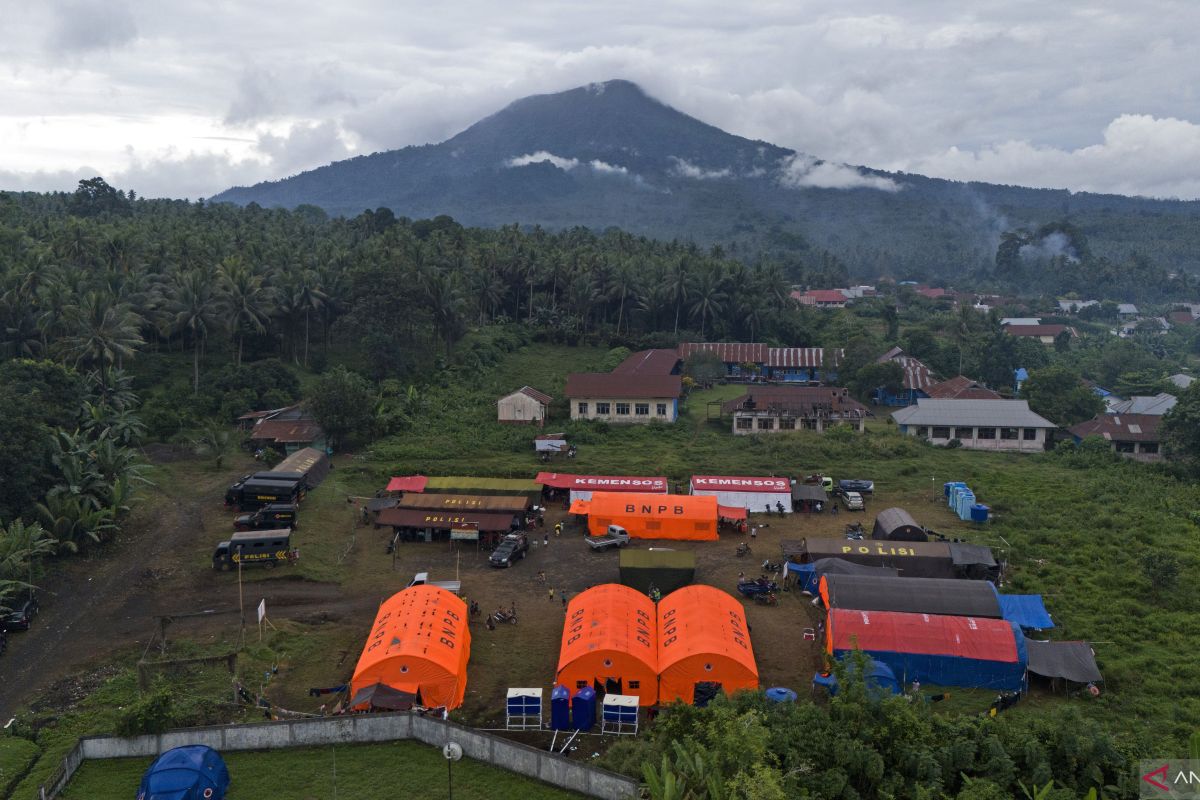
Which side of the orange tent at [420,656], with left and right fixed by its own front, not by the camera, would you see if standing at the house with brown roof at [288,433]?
back

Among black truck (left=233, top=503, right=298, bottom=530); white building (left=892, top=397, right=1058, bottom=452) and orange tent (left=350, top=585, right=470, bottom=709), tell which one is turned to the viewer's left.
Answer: the black truck

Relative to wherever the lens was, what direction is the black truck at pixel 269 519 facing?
facing to the left of the viewer

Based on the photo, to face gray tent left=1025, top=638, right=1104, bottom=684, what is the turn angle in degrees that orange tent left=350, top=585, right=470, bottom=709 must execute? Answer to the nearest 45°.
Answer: approximately 90° to its left

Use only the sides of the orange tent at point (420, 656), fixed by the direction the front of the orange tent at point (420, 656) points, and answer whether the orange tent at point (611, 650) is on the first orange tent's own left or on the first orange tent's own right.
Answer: on the first orange tent's own left

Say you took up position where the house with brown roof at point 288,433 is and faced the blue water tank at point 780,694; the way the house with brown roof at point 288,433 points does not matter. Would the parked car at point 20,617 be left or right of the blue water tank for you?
right

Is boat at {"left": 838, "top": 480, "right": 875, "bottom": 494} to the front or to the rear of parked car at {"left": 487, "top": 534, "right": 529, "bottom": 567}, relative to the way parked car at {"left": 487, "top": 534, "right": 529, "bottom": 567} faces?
to the rear

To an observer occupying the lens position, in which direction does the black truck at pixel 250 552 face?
facing to the left of the viewer
